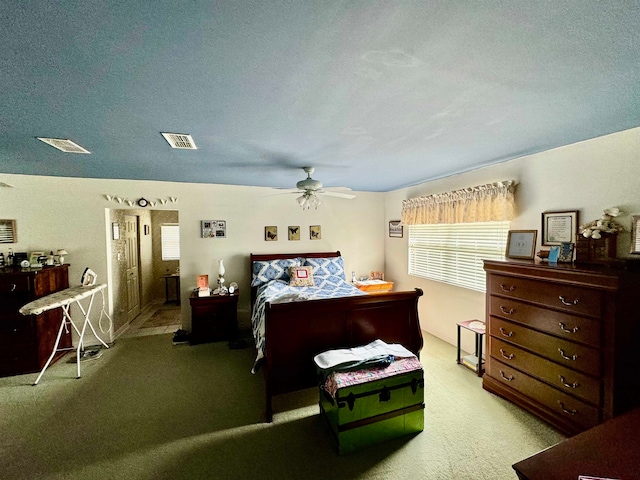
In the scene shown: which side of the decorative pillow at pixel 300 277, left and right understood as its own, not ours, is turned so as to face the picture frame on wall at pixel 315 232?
back

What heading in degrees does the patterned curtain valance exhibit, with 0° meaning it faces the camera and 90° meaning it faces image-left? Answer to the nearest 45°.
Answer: approximately 45°

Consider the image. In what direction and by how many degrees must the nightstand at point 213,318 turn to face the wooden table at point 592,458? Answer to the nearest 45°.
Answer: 0° — it already faces it

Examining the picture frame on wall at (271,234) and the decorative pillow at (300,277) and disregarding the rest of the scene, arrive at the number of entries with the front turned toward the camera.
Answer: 2

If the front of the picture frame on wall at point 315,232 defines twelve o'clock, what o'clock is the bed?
The bed is roughly at 12 o'clock from the picture frame on wall.

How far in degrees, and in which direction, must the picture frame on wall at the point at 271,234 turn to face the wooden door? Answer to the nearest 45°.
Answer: approximately 90° to its right

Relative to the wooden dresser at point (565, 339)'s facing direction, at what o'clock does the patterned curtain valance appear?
The patterned curtain valance is roughly at 3 o'clock from the wooden dresser.

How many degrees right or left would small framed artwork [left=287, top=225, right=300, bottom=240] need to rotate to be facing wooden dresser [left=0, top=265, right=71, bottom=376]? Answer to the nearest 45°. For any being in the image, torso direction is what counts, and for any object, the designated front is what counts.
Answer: approximately 45° to its right

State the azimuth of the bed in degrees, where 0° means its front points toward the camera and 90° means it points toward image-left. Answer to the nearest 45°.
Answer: approximately 315°

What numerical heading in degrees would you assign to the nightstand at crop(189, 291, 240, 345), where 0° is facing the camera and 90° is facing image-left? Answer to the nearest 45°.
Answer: approximately 0°

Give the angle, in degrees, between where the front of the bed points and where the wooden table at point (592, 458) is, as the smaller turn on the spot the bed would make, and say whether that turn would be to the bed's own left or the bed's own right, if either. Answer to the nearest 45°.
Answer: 0° — it already faces it

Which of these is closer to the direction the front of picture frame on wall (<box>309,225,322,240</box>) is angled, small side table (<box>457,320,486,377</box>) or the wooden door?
the small side table

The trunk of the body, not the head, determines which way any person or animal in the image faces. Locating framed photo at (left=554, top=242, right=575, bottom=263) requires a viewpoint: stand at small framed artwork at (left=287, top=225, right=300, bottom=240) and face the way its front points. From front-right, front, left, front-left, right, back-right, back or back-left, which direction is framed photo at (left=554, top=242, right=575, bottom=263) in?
front-left
